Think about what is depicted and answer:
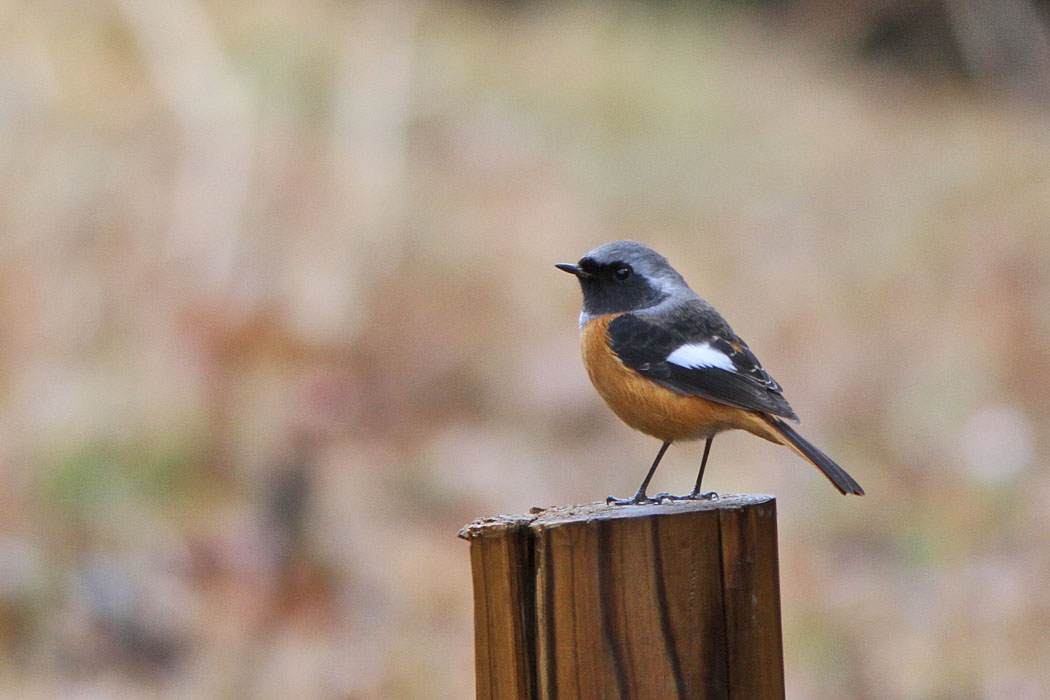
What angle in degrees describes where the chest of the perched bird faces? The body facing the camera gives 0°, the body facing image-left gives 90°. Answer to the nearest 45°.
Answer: approximately 90°
